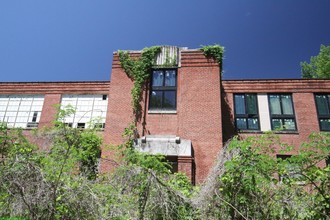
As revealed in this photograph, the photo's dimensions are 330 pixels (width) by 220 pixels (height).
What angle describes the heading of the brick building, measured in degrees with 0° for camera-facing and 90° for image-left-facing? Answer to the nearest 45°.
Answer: approximately 0°

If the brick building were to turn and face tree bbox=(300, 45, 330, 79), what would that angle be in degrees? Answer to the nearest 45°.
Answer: approximately 135° to its left
